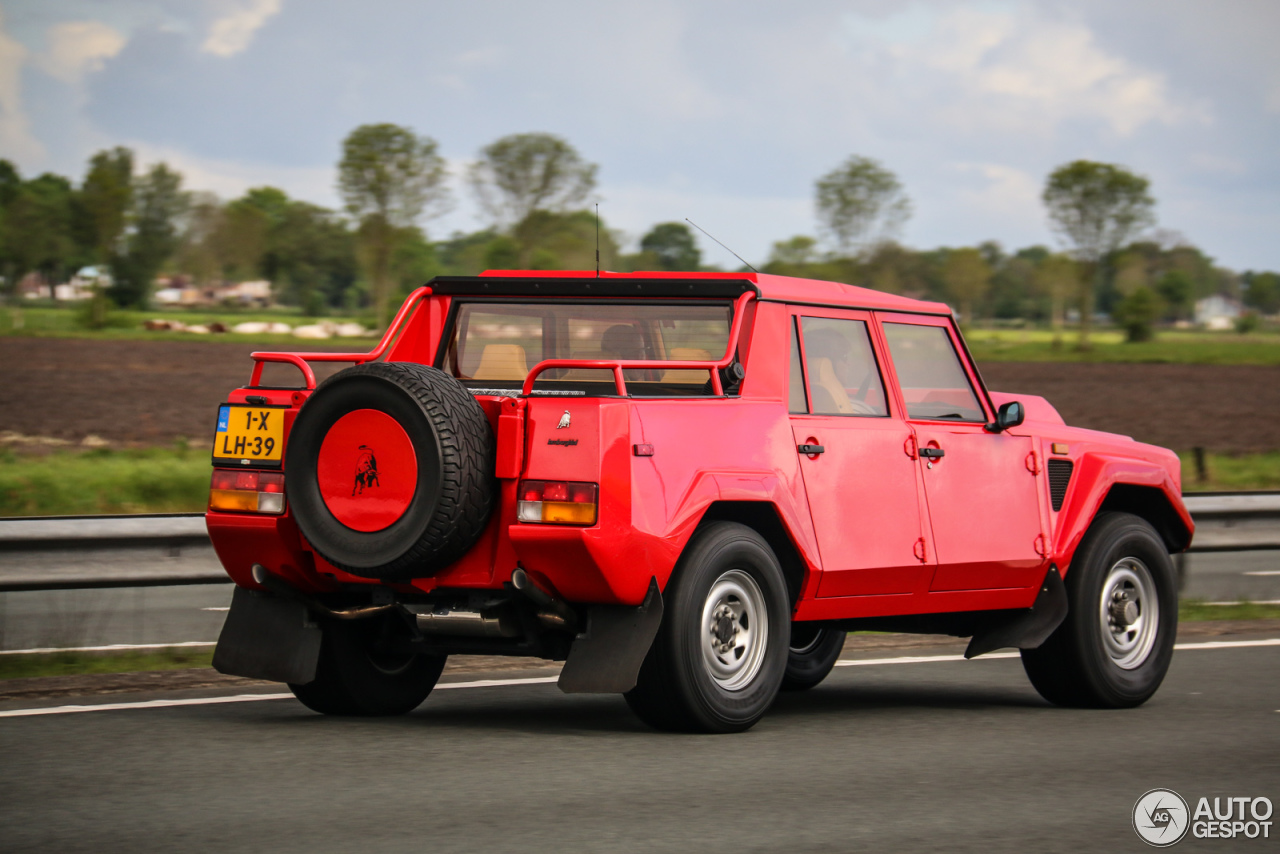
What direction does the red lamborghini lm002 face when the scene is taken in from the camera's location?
facing away from the viewer and to the right of the viewer

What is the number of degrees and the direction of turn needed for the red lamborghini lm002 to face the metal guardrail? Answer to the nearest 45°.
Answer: approximately 90° to its left
